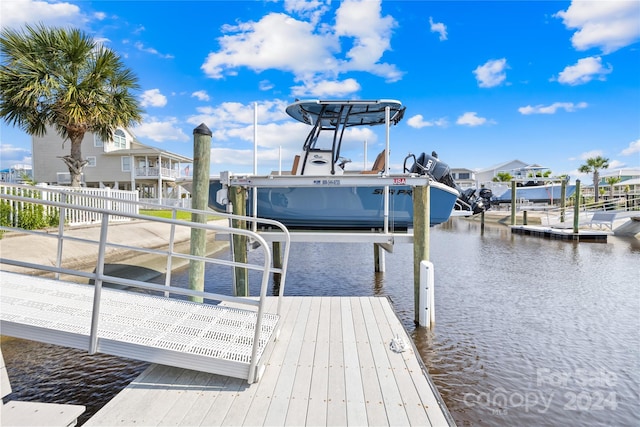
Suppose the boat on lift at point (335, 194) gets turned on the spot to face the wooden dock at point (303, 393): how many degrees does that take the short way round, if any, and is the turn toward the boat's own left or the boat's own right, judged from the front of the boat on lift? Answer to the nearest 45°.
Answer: approximately 90° to the boat's own left

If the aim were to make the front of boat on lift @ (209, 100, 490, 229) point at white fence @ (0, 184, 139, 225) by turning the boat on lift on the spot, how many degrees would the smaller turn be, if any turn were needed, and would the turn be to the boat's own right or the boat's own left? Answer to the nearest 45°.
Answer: approximately 45° to the boat's own right

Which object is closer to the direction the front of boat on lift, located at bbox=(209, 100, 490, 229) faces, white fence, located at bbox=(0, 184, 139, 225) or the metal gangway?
the white fence

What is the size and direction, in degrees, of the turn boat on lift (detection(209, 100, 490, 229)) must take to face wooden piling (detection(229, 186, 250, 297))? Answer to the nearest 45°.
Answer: approximately 45° to its left

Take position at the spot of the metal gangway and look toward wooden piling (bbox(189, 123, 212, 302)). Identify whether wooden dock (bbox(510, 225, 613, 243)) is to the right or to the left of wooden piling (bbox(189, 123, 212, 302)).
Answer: right

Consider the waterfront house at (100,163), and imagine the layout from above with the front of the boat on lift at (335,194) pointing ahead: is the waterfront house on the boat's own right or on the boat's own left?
on the boat's own right

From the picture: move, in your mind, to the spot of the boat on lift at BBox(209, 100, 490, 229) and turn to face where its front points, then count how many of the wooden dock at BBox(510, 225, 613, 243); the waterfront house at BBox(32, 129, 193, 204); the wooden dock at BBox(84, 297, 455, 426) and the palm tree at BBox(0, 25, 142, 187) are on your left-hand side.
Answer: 1

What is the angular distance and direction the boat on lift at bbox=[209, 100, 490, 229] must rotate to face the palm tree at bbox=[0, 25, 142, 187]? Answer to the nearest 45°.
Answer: approximately 45° to its right

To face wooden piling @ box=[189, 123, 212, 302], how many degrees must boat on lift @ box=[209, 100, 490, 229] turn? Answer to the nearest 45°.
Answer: approximately 45° to its left

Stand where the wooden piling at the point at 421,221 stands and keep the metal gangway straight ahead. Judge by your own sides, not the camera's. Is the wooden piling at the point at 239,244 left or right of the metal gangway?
right

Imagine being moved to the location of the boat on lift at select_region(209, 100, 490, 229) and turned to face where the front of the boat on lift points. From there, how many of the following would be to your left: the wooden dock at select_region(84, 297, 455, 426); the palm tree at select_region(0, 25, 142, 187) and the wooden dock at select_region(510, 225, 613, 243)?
1

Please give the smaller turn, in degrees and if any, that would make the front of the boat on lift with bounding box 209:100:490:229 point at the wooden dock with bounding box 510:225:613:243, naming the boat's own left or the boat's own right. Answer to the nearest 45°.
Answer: approximately 135° to the boat's own right

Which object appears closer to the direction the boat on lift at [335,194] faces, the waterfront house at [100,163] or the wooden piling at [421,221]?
the waterfront house

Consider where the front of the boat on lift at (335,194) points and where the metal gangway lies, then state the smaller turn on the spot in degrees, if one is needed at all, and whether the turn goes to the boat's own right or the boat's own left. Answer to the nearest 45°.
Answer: approximately 90° to the boat's own left

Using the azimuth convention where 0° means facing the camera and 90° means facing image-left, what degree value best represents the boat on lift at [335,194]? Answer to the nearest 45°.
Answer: approximately 90°
